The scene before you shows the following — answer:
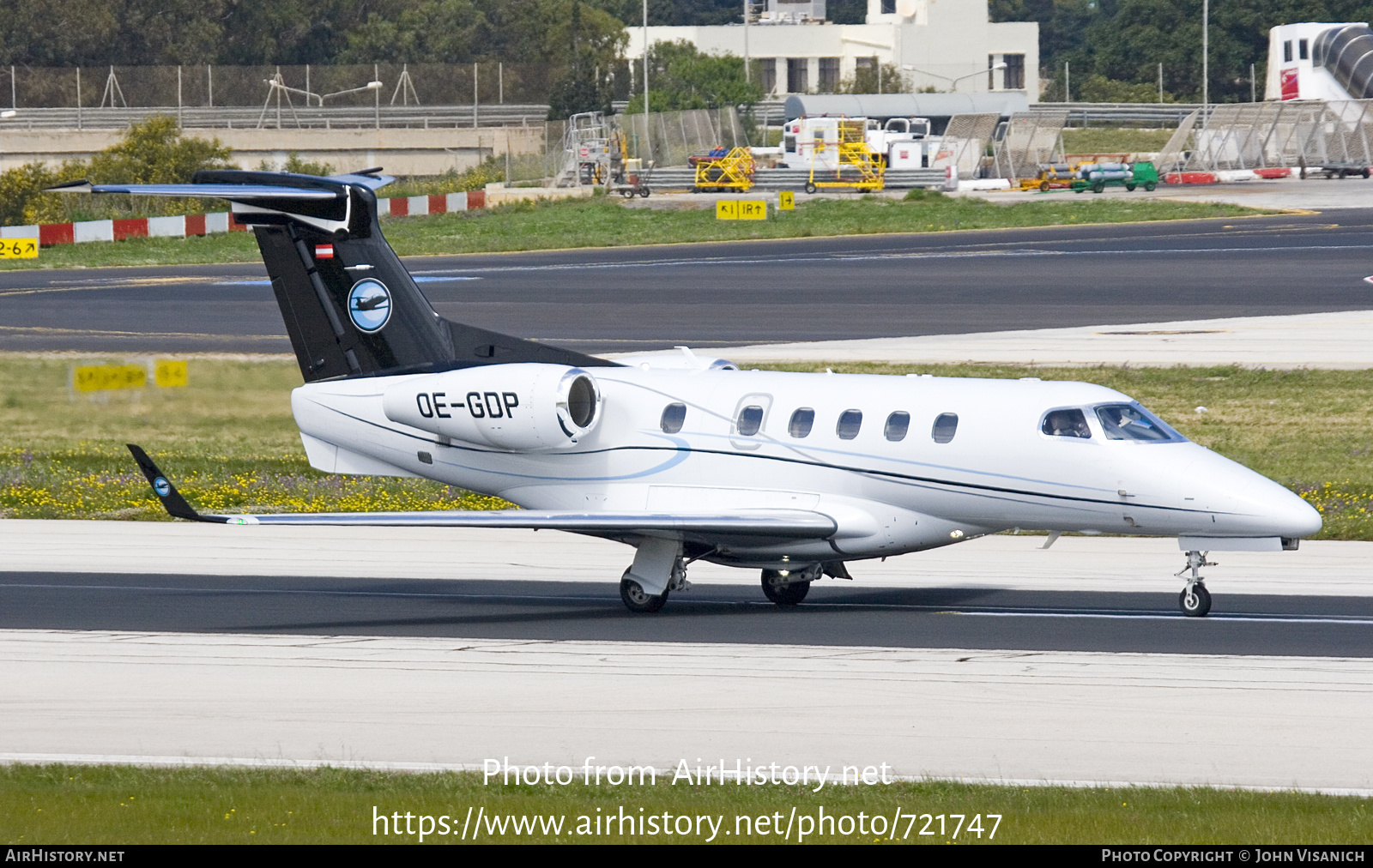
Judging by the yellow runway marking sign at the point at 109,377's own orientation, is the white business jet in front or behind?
in front

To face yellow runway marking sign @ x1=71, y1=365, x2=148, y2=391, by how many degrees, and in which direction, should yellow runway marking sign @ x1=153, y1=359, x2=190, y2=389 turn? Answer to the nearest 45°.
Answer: approximately 135° to its right

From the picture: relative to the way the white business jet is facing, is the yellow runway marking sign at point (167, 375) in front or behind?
behind

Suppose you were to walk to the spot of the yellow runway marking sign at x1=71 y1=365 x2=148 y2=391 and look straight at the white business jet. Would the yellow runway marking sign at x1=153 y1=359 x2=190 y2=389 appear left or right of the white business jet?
left

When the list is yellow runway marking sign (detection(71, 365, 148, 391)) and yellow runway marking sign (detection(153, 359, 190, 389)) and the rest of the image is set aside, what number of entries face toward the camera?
2

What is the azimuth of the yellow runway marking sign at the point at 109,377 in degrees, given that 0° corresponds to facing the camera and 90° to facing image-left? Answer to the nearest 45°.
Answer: approximately 0°

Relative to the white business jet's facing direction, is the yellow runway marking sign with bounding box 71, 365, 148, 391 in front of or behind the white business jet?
behind

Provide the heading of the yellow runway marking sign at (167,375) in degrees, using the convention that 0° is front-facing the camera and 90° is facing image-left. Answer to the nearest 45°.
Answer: approximately 0°

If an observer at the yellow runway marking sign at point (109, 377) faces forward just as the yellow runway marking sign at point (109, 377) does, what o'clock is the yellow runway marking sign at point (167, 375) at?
the yellow runway marking sign at point (167, 375) is roughly at 10 o'clock from the yellow runway marking sign at point (109, 377).

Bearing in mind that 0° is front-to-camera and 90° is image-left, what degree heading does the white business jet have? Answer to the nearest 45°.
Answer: approximately 315°

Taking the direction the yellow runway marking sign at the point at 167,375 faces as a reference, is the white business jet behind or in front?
in front

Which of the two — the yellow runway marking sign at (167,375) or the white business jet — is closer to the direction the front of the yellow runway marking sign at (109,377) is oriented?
the white business jet
